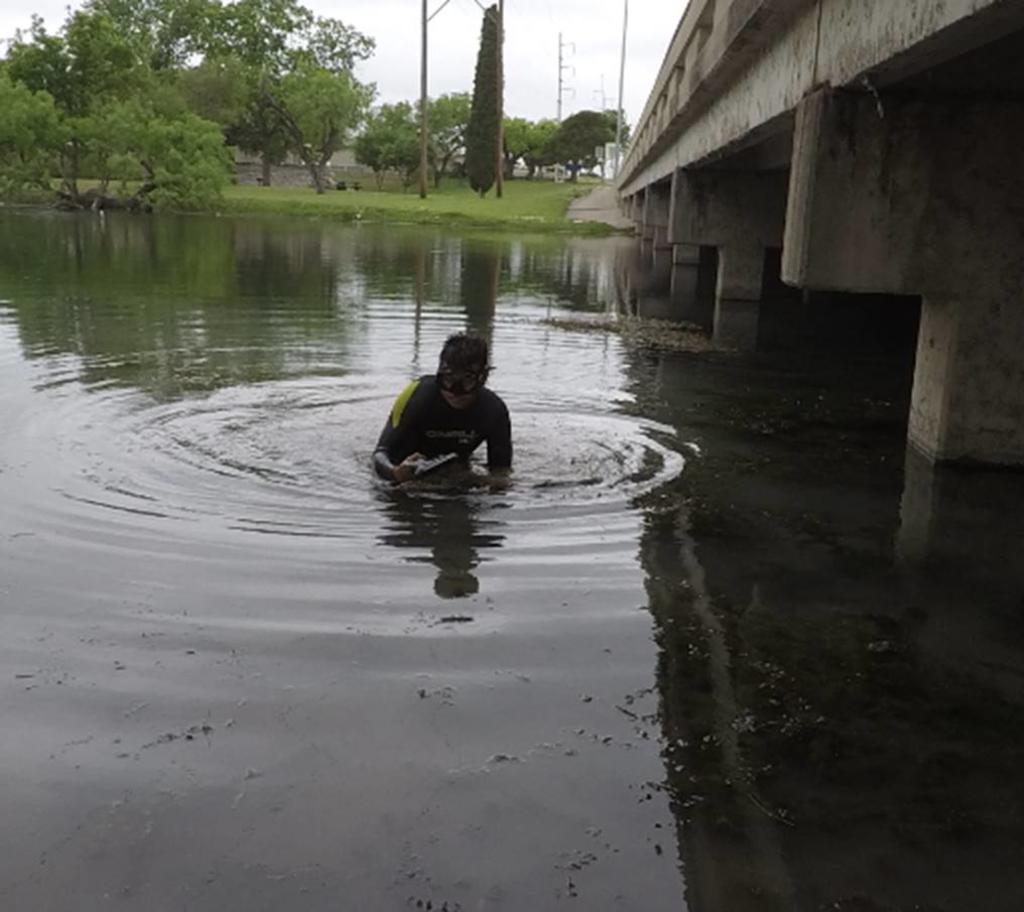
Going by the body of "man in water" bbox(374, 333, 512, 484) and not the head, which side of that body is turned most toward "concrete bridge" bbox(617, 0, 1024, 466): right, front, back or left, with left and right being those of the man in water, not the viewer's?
left

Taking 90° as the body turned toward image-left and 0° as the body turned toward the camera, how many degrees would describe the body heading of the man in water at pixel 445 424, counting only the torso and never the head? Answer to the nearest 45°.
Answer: approximately 0°
